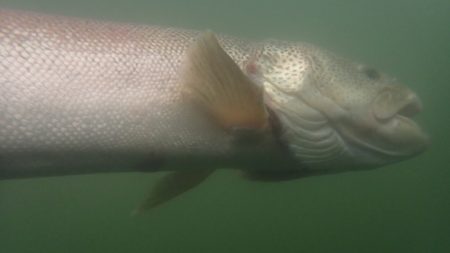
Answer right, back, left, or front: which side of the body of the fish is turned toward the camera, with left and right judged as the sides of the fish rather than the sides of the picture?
right
